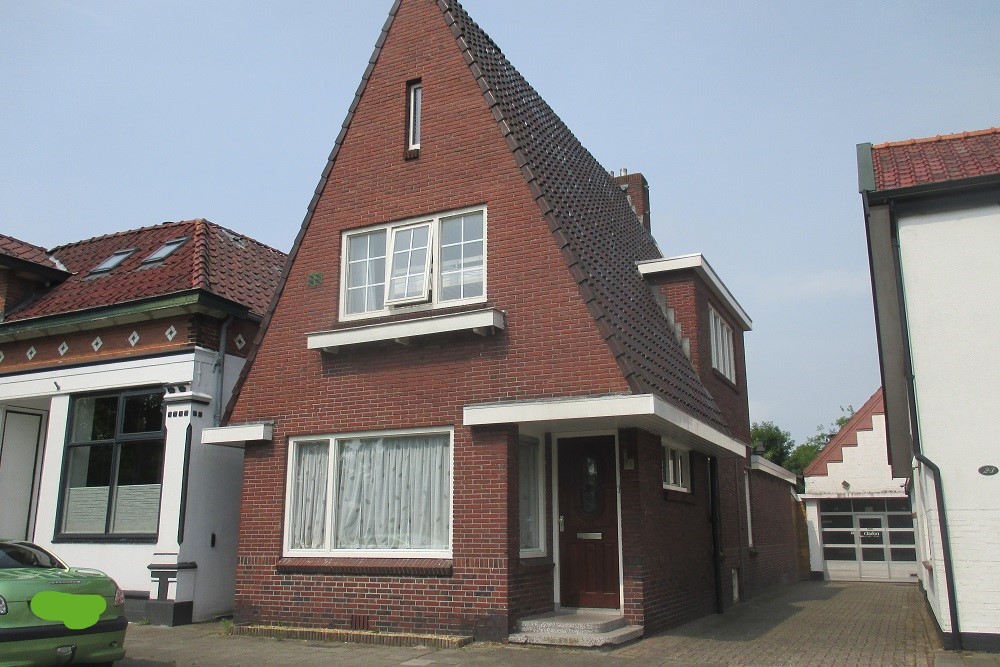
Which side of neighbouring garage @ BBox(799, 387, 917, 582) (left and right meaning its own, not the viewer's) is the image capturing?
front

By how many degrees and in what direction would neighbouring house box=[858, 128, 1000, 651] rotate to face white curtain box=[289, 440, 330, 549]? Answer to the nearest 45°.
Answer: approximately 90° to its right

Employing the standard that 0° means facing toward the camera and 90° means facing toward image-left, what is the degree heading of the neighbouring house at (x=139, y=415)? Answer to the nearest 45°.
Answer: approximately 45°

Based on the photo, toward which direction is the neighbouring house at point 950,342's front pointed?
toward the camera

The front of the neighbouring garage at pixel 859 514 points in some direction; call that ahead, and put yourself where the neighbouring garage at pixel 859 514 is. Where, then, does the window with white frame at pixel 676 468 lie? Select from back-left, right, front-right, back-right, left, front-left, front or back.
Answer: front

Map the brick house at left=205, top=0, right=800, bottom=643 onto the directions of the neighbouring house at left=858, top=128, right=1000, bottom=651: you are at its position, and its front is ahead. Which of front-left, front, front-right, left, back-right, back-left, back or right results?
right

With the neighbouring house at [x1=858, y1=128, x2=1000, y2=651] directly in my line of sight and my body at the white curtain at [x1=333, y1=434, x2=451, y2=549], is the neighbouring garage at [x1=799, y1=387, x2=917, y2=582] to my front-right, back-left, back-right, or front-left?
front-left

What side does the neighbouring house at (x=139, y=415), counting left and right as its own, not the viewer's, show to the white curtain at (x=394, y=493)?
left

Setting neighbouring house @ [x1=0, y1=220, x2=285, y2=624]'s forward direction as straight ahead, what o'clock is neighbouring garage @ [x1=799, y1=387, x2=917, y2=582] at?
neighbouring garage @ [x1=799, y1=387, x2=917, y2=582] is roughly at 7 o'clock from neighbouring house @ [x1=0, y1=220, x2=285, y2=624].

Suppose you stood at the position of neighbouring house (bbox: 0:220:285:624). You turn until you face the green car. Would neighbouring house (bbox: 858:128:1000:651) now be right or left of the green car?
left

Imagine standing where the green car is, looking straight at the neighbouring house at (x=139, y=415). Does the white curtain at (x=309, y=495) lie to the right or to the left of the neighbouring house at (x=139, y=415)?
right
